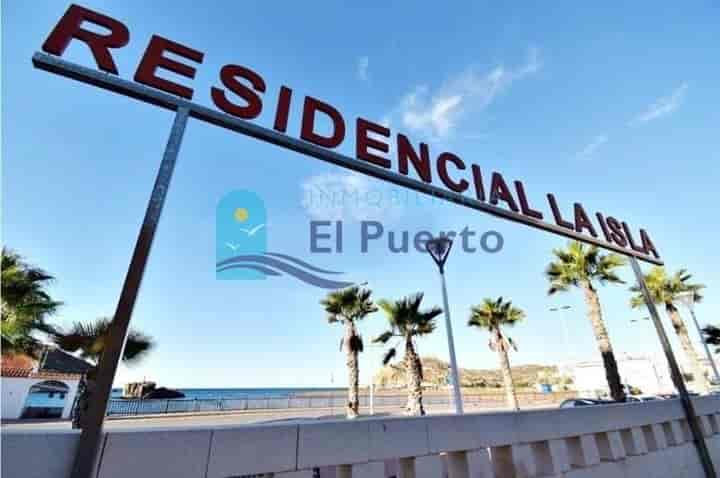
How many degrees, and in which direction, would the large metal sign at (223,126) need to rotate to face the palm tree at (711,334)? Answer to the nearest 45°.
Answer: approximately 90° to its left

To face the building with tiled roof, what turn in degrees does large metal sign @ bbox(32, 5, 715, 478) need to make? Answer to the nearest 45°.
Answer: approximately 180°

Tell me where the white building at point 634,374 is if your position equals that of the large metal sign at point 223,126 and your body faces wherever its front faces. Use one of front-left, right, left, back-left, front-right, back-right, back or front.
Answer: left

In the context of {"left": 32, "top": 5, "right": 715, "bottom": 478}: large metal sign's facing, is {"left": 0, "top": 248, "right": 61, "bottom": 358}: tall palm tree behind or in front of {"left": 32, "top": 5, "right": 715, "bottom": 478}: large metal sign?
behind

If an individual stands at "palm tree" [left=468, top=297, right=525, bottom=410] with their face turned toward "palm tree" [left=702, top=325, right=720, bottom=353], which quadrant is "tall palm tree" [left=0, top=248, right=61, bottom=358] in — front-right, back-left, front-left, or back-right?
back-right

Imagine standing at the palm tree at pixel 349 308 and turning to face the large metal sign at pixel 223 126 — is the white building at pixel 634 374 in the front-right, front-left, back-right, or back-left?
back-left

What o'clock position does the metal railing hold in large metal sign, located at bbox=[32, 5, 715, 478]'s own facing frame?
The metal railing is roughly at 7 o'clock from the large metal sign.

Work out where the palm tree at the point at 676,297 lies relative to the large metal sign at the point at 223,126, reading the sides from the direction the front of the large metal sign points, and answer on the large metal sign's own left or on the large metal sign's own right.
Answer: on the large metal sign's own left

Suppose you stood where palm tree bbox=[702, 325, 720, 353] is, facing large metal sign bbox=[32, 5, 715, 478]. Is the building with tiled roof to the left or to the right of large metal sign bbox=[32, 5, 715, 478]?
right

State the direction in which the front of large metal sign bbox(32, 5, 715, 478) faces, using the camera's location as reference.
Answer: facing the viewer and to the right of the viewer

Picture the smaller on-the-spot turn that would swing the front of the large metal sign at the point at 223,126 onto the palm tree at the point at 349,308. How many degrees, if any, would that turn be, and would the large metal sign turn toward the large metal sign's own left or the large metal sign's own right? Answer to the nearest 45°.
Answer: approximately 135° to the large metal sign's own left
